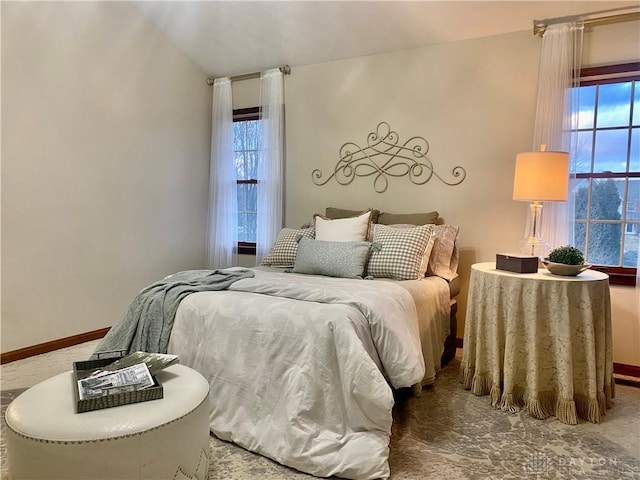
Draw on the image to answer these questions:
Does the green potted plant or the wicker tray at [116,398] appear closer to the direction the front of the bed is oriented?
the wicker tray

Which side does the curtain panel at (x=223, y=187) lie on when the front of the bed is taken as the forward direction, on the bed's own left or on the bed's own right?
on the bed's own right

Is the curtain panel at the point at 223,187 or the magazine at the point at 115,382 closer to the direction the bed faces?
the magazine

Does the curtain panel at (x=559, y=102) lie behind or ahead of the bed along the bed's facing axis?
behind

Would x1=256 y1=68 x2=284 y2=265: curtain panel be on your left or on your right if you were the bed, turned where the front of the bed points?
on your right

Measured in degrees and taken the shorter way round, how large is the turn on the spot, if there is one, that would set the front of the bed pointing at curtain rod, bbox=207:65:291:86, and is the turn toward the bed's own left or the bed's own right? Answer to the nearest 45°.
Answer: approximately 135° to the bed's own right

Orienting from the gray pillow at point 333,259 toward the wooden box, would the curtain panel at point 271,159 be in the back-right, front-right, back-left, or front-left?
back-left

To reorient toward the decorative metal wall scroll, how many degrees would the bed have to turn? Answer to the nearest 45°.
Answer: approximately 180°

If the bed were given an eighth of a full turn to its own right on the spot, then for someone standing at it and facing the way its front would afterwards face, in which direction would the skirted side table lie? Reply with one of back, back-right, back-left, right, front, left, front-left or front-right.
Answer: back

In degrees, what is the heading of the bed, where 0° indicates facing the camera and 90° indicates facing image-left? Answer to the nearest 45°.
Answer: approximately 45°
